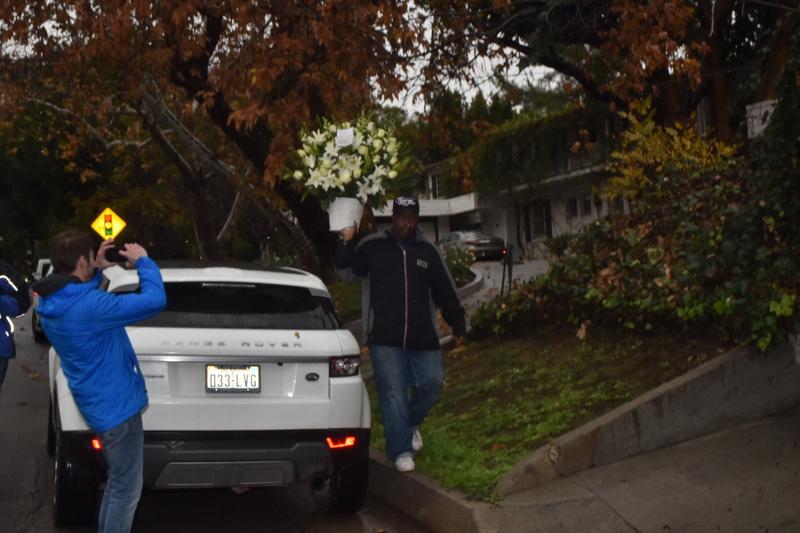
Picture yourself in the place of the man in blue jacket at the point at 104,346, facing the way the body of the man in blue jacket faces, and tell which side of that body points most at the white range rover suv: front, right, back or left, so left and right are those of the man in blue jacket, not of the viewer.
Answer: front

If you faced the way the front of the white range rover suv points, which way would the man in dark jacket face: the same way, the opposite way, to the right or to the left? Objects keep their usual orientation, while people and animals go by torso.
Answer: the opposite way

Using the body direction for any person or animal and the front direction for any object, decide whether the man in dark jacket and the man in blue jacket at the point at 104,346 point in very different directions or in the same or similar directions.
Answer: very different directions

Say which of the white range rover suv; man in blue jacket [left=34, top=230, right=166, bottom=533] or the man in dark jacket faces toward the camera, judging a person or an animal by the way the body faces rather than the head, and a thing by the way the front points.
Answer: the man in dark jacket

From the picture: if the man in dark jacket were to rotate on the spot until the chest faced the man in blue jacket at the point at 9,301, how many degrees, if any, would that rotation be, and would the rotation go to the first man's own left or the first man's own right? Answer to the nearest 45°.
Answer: approximately 90° to the first man's own right

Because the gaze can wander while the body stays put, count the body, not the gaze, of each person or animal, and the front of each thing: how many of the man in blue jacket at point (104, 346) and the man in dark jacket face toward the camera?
1

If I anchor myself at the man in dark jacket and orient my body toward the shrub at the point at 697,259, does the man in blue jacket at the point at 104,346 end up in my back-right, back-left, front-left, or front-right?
back-right

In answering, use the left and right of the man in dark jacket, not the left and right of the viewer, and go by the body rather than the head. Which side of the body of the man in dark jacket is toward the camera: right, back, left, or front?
front

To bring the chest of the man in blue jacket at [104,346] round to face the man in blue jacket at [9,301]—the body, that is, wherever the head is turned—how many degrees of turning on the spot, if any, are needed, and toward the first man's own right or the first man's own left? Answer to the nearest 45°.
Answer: approximately 45° to the first man's own left

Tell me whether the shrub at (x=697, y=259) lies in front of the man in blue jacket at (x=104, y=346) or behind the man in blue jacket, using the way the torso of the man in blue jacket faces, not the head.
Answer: in front

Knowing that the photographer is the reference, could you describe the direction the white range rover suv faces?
facing away from the viewer

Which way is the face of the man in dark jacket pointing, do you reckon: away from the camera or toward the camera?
toward the camera

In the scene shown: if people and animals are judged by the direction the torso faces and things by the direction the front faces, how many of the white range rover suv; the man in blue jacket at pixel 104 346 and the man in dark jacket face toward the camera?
1

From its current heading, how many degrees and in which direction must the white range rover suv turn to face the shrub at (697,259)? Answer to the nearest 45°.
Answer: approximately 45° to its right

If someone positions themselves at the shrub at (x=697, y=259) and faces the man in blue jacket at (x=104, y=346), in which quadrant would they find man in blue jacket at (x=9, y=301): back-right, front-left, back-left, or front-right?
front-right

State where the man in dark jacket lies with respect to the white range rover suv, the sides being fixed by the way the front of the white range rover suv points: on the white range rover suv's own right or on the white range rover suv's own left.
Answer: on the white range rover suv's own right

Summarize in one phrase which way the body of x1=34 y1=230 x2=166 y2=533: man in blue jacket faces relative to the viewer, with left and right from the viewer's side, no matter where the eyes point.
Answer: facing away from the viewer and to the right of the viewer
